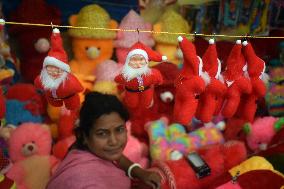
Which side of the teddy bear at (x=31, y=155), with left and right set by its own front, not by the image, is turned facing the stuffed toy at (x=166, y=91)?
left

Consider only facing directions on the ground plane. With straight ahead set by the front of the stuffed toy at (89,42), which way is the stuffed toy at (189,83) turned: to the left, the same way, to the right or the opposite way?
to the left

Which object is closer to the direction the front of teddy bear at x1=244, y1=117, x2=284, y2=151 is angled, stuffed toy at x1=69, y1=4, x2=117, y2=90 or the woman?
the woman

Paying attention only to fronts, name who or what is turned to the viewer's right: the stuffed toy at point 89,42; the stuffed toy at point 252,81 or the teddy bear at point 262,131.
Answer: the stuffed toy at point 252,81

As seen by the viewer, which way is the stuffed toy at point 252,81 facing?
to the viewer's right

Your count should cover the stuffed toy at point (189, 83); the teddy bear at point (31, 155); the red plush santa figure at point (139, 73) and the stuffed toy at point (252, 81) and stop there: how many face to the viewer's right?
2

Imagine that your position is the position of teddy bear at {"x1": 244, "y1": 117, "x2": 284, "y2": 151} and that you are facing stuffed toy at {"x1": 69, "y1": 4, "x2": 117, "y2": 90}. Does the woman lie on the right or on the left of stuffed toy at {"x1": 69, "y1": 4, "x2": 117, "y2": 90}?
left
